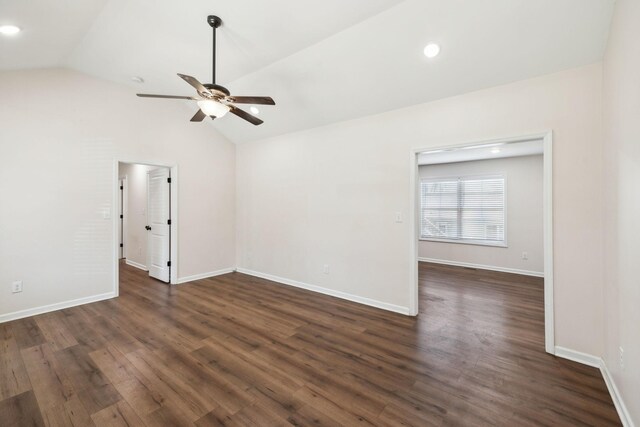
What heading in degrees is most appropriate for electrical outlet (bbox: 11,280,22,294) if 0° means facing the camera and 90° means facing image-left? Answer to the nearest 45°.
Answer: approximately 0°

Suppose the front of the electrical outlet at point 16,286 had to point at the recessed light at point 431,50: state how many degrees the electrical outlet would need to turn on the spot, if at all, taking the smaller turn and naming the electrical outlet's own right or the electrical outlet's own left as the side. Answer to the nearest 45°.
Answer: approximately 45° to the electrical outlet's own left
